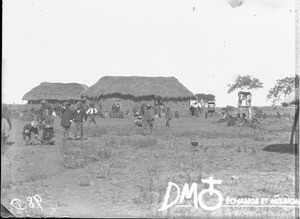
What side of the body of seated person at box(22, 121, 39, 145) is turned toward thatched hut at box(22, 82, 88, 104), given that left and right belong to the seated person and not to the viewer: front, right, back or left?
left

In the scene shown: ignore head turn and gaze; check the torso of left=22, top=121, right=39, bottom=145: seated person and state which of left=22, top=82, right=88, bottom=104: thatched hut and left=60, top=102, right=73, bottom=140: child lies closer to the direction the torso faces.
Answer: the child

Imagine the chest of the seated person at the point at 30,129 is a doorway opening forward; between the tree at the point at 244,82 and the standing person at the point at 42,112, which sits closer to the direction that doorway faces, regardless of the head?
the tree

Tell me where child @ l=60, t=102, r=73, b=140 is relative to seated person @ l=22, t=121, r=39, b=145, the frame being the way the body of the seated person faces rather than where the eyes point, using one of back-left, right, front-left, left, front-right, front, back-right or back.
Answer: front-left

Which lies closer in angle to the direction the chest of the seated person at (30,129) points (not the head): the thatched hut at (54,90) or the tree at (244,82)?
the tree

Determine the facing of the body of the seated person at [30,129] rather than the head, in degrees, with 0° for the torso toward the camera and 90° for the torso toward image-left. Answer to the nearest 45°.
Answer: approximately 270°

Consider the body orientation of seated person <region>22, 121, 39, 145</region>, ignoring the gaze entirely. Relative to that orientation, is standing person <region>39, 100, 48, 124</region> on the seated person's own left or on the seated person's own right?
on the seated person's own left
